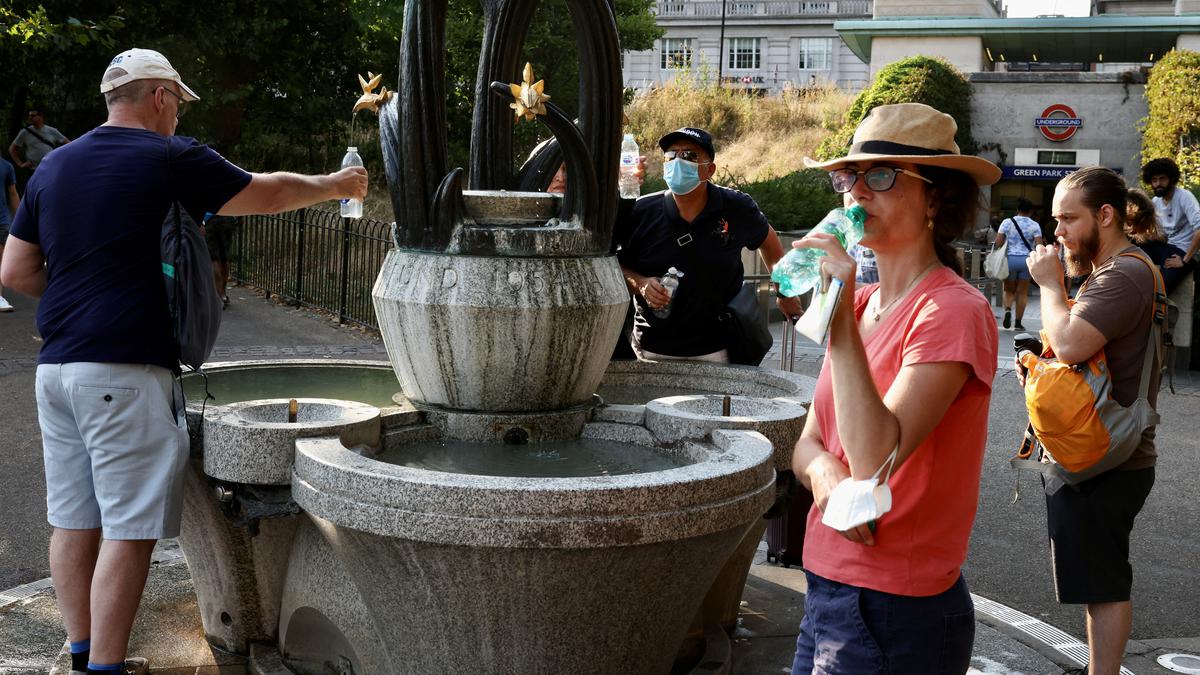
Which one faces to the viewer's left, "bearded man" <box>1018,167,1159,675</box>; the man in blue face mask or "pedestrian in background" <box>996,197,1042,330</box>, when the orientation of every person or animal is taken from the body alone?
the bearded man

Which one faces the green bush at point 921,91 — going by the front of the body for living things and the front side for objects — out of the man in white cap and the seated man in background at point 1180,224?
the man in white cap

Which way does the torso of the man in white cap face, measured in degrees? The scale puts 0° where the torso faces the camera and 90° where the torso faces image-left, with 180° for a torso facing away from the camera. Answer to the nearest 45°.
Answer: approximately 225°

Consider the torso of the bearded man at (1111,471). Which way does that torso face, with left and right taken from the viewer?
facing to the left of the viewer

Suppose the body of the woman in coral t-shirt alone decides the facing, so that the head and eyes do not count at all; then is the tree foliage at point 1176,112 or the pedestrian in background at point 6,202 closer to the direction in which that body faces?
the pedestrian in background

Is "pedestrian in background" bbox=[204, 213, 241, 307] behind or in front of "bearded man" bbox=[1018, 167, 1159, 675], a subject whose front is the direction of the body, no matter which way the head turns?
in front

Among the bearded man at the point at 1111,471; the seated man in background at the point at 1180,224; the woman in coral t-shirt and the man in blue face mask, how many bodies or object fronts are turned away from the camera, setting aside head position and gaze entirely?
0

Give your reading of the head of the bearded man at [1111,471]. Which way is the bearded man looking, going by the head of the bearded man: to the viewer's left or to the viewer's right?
to the viewer's left

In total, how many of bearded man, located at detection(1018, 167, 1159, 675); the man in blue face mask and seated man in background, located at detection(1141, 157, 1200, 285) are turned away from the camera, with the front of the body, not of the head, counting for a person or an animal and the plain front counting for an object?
0

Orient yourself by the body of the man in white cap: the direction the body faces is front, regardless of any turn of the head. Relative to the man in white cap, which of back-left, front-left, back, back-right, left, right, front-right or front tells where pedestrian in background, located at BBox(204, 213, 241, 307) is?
front-left

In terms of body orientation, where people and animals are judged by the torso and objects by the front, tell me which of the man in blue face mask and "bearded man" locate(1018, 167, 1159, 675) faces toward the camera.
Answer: the man in blue face mask

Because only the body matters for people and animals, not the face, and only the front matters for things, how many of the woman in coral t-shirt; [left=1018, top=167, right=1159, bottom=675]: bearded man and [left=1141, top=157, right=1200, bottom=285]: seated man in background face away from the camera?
0

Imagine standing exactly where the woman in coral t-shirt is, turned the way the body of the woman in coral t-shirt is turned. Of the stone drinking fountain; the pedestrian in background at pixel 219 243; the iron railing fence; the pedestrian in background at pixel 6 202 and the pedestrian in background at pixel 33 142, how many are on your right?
5

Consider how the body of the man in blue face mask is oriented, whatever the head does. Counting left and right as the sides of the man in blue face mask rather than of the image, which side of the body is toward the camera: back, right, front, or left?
front

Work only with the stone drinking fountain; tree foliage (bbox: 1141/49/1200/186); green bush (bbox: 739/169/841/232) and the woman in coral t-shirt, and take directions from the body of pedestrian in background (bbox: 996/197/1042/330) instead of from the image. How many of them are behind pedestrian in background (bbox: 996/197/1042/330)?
2
